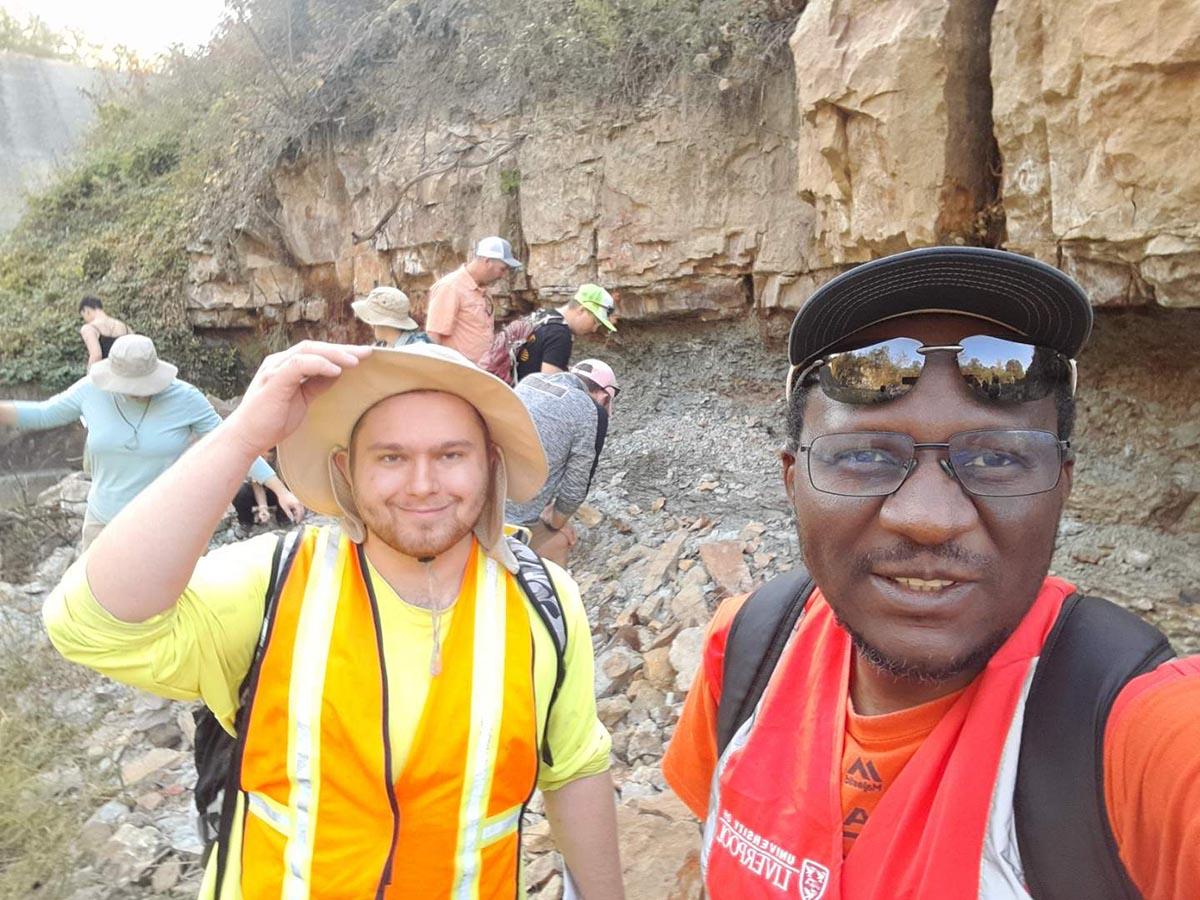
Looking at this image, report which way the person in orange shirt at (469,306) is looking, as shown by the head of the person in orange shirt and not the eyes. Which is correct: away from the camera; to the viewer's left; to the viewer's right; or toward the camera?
to the viewer's right

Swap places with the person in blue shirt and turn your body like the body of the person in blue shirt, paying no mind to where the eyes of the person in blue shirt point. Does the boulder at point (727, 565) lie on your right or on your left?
on your left

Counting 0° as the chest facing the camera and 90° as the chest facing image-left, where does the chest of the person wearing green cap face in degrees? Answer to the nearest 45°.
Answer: approximately 270°

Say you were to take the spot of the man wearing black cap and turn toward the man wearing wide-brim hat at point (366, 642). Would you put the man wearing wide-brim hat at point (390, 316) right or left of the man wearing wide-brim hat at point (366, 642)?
right
